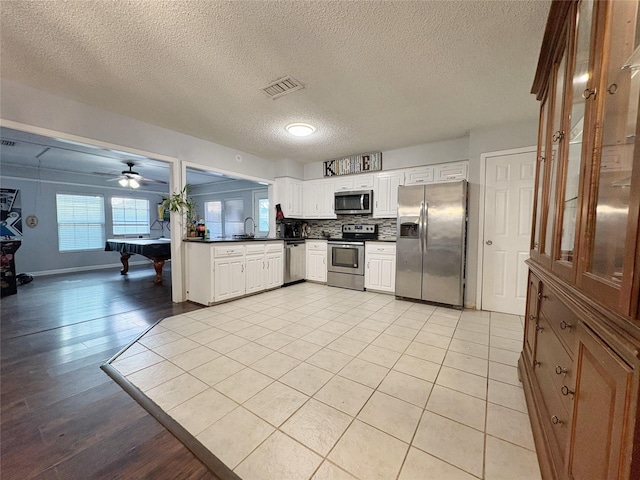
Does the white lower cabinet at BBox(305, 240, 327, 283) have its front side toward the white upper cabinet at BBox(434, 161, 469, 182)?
no

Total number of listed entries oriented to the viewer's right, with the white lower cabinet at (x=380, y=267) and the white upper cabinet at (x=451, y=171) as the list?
0

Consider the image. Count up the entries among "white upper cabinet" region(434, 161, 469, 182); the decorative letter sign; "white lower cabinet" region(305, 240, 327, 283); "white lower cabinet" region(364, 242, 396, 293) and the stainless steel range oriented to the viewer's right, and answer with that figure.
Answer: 0

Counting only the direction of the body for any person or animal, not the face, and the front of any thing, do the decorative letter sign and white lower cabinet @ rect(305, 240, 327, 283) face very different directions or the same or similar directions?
same or similar directions

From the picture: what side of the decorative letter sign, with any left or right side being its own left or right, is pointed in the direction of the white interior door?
left

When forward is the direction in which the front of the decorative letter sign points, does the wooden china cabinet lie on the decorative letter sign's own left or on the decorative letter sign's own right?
on the decorative letter sign's own left

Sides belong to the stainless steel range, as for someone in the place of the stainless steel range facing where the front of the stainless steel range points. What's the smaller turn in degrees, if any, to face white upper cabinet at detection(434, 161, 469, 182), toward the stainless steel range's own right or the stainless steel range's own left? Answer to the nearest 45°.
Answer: approximately 135° to the stainless steel range's own left

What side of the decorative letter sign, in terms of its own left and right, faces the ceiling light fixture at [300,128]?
front

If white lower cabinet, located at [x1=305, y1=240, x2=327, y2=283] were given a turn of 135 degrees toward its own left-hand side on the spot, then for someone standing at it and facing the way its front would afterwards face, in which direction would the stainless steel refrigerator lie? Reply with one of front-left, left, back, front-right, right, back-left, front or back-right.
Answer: front-right

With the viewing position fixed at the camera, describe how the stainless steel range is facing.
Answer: facing the viewer and to the left of the viewer

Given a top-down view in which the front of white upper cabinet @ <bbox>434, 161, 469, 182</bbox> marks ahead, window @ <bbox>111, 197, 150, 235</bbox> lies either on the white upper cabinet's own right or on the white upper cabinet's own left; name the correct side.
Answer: on the white upper cabinet's own right

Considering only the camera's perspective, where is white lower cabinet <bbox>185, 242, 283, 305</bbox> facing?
facing the viewer and to the right of the viewer

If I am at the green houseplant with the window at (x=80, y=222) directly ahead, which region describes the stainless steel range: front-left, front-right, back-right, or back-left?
back-right

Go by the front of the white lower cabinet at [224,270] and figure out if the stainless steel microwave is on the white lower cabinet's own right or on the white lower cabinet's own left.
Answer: on the white lower cabinet's own left

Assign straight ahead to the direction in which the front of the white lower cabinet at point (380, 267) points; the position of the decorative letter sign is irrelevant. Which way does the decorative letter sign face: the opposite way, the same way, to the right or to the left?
the same way

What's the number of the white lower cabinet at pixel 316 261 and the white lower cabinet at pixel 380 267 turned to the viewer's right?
0

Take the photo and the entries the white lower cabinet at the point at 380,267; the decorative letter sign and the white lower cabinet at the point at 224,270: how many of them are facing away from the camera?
0

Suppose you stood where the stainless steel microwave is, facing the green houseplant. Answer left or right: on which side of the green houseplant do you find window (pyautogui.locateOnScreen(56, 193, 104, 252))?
right
